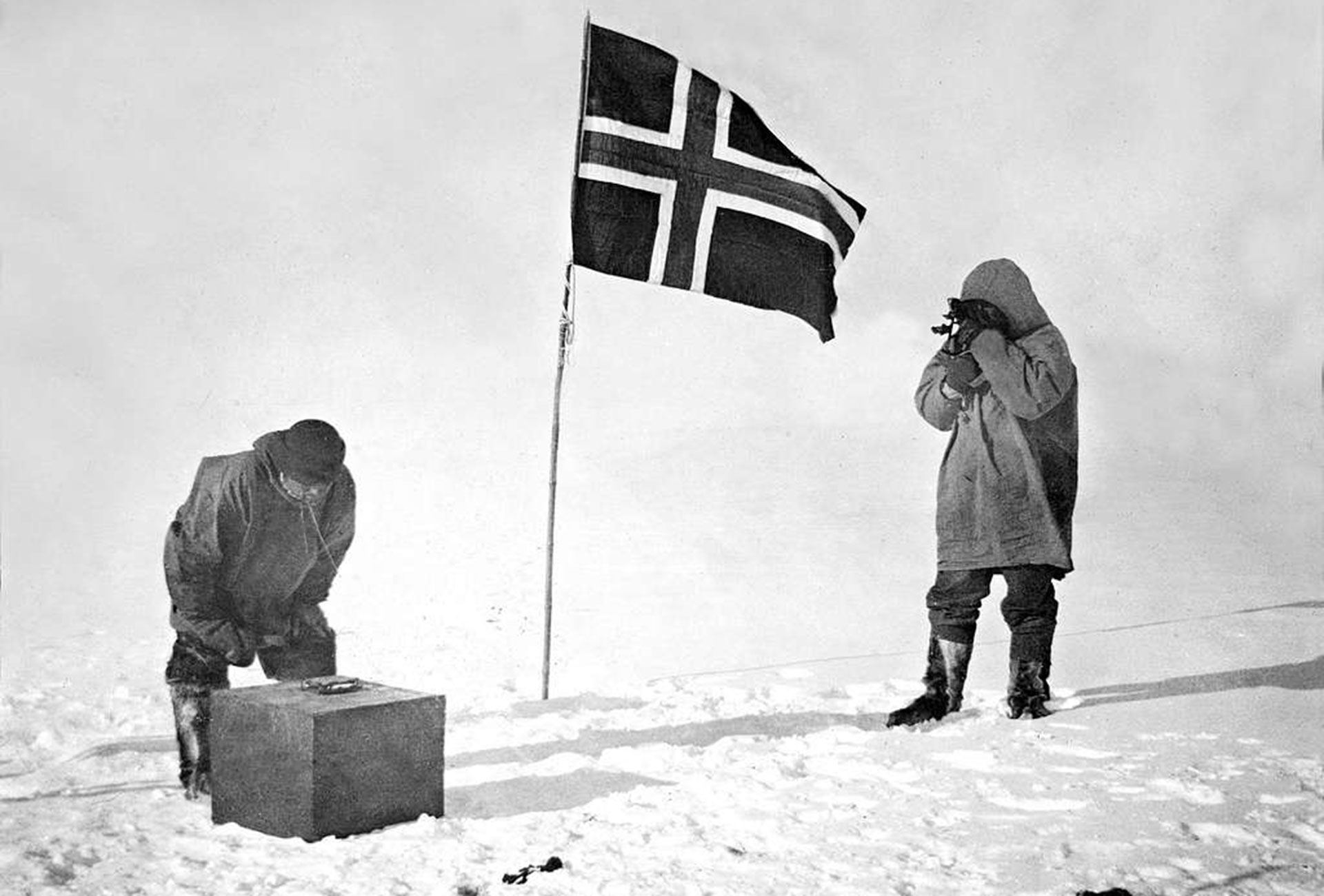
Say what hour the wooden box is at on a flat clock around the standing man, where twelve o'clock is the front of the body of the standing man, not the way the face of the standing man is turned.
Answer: The wooden box is roughly at 12 o'clock from the standing man.

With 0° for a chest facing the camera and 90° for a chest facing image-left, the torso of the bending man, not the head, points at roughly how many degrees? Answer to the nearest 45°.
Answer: approximately 315°

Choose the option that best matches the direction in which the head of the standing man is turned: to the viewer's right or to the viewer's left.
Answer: to the viewer's left

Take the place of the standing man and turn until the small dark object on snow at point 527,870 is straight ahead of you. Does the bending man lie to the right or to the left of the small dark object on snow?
right

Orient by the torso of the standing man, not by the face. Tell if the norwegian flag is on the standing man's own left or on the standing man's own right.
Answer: on the standing man's own right

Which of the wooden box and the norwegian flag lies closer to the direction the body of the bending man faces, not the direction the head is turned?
the wooden box

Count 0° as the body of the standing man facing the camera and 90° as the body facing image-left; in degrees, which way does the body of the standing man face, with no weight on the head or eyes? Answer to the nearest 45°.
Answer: approximately 45°

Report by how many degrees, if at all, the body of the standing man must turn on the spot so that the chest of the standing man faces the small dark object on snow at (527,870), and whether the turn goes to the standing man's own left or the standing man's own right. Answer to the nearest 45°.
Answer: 0° — they already face it
